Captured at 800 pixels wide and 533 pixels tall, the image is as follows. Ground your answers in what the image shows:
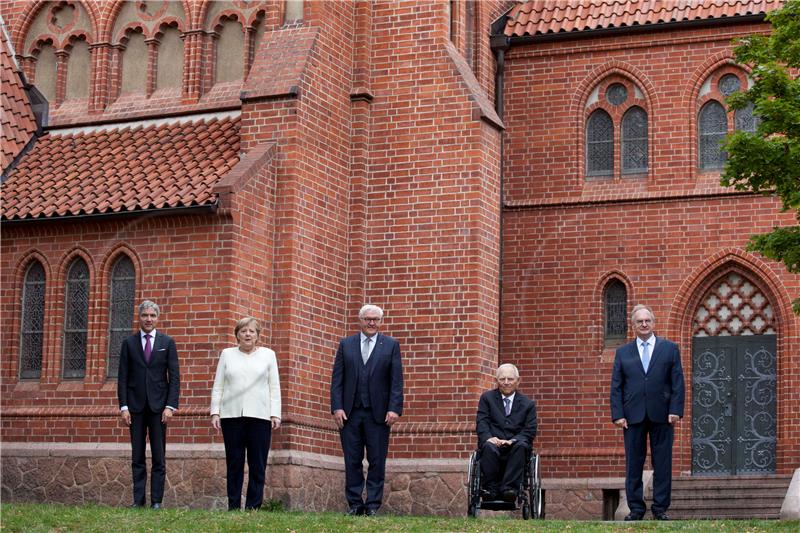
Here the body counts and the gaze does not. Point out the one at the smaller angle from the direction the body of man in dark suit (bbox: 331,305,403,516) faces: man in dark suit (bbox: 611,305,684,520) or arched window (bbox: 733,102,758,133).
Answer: the man in dark suit

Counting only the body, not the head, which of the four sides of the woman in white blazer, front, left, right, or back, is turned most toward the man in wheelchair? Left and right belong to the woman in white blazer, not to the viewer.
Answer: left

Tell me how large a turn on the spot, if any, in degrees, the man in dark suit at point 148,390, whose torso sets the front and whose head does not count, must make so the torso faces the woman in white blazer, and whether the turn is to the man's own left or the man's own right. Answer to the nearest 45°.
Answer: approximately 45° to the man's own left

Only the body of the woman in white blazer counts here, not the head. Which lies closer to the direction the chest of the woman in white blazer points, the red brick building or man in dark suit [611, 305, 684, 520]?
the man in dark suit

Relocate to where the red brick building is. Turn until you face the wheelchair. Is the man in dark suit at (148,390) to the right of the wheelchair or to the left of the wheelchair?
right

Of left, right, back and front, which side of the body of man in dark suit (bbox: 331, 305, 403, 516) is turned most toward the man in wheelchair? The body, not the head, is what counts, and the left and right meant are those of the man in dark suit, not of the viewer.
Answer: left
